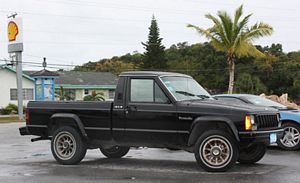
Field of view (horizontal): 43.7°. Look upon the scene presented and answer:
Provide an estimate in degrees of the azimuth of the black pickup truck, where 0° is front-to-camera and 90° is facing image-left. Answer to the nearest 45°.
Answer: approximately 315°

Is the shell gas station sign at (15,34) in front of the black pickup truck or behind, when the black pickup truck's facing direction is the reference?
behind

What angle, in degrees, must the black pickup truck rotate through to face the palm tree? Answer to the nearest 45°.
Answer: approximately 135° to its left

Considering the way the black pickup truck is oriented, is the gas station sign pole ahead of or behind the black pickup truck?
behind
